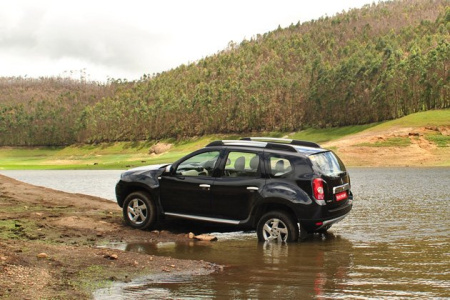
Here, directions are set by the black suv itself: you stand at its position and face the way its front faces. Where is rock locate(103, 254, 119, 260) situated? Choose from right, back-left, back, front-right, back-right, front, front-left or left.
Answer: left

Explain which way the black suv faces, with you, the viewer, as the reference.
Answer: facing away from the viewer and to the left of the viewer
